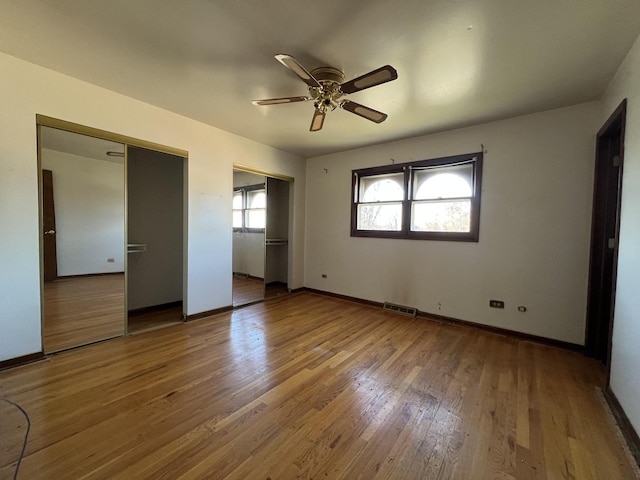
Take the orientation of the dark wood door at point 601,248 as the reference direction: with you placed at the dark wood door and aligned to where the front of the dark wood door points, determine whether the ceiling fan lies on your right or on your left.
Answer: on your left

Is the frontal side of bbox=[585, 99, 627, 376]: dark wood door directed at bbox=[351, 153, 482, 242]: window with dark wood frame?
yes

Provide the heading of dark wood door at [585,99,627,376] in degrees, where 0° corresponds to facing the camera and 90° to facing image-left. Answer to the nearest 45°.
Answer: approximately 90°

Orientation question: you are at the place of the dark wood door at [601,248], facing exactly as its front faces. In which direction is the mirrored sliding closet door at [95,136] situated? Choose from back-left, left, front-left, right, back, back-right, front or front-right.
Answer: front-left
